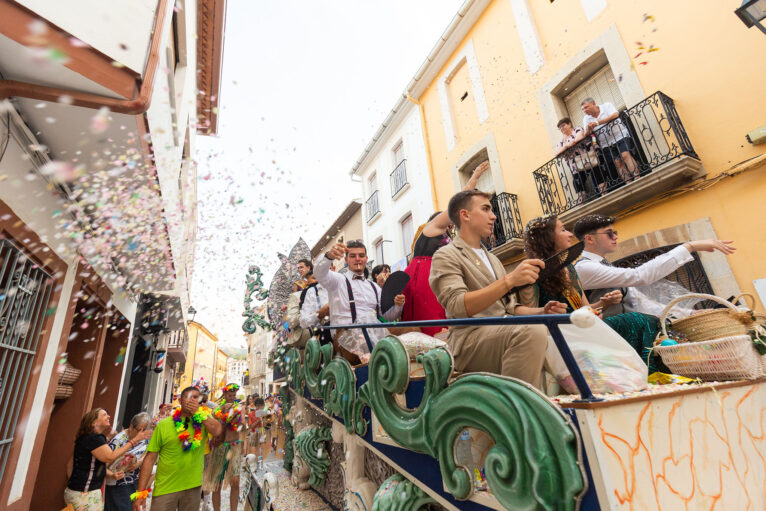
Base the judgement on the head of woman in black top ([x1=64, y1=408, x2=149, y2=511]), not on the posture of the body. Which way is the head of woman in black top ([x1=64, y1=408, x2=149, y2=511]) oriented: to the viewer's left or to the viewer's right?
to the viewer's right

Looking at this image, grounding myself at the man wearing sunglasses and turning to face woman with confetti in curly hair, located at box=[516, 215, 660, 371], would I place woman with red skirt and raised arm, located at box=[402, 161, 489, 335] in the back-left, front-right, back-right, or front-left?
front-right

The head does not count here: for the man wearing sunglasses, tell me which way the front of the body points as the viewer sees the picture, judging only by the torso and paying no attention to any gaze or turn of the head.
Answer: to the viewer's right

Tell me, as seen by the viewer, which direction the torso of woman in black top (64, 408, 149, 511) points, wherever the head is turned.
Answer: to the viewer's right

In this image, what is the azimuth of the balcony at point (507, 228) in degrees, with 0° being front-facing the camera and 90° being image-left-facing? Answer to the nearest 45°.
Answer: approximately 45°

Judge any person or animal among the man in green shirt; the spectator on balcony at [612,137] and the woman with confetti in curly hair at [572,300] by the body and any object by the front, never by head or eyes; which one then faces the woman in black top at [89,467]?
the spectator on balcony

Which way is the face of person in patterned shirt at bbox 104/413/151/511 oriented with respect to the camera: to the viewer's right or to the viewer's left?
to the viewer's right

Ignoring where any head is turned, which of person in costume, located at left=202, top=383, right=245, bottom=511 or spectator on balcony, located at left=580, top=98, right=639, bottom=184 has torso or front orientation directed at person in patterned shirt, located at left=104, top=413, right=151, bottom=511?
the spectator on balcony

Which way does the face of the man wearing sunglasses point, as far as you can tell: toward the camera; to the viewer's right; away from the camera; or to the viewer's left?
to the viewer's right

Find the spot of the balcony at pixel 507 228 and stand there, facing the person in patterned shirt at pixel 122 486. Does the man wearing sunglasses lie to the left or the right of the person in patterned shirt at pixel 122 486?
left
